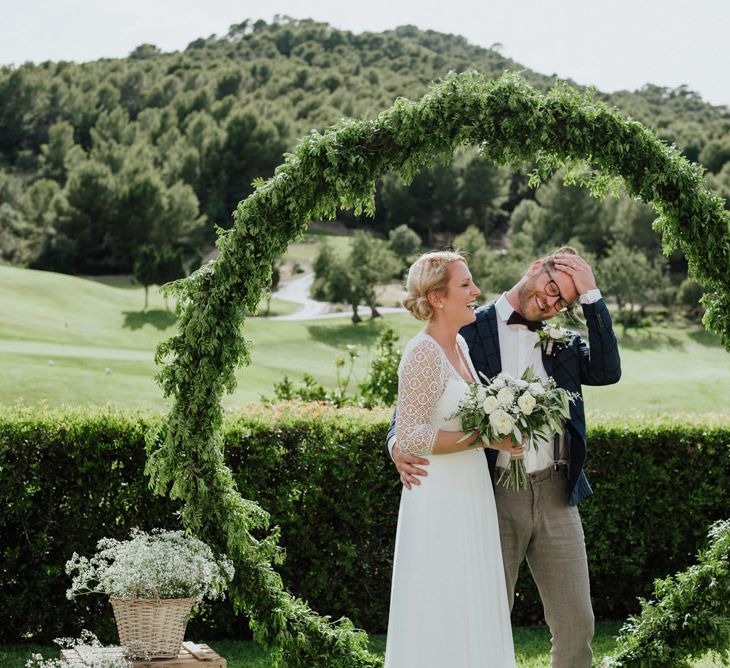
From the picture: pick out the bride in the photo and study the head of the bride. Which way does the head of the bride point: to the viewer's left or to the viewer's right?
to the viewer's right

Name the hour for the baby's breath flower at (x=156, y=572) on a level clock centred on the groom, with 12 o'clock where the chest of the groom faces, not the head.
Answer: The baby's breath flower is roughly at 3 o'clock from the groom.

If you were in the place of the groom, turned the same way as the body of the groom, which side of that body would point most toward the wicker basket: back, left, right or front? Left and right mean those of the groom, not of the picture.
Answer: right

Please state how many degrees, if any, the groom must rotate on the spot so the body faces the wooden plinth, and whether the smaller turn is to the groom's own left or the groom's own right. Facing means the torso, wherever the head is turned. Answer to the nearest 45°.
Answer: approximately 90° to the groom's own right

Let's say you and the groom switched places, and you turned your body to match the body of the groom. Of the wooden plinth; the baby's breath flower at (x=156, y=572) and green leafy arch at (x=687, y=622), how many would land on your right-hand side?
2

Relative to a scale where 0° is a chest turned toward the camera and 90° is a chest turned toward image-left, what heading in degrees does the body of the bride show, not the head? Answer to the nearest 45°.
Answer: approximately 315°
